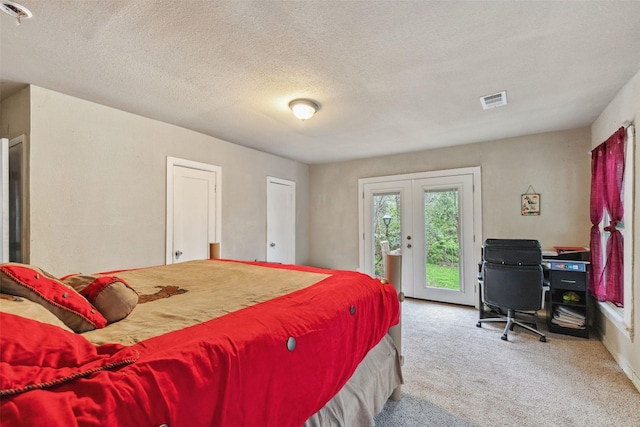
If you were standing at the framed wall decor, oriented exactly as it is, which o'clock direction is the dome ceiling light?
The dome ceiling light is roughly at 1 o'clock from the framed wall decor.

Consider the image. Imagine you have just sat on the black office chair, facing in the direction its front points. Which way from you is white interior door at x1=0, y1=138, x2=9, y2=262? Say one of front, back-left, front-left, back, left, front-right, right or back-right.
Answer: back-left

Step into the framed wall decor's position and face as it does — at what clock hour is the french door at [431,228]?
The french door is roughly at 3 o'clock from the framed wall decor.

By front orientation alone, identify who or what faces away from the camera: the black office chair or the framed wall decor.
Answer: the black office chair

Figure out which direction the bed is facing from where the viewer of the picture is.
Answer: facing away from the viewer and to the right of the viewer

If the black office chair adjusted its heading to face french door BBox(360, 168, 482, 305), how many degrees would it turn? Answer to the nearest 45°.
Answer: approximately 45° to its left

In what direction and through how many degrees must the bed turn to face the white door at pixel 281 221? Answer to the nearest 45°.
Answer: approximately 45° to its left

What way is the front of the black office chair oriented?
away from the camera

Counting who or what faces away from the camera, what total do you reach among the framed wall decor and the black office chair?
1
